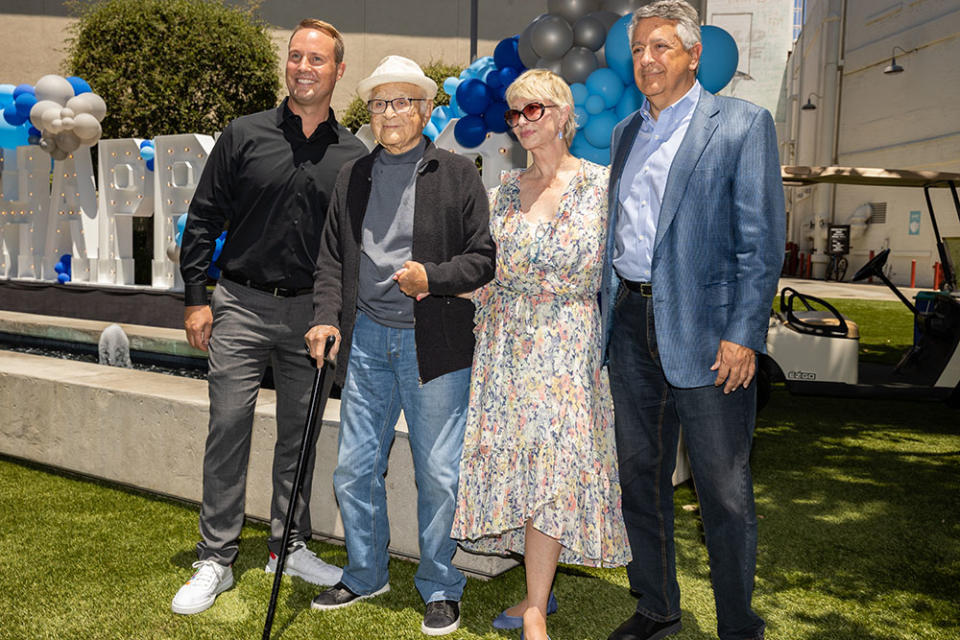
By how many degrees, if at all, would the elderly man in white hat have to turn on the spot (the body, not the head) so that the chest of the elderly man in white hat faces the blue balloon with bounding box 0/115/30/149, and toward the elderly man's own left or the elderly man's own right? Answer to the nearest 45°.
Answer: approximately 90° to the elderly man's own right

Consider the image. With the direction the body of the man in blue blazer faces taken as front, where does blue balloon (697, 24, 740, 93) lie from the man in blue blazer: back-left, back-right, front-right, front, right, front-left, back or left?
back-right

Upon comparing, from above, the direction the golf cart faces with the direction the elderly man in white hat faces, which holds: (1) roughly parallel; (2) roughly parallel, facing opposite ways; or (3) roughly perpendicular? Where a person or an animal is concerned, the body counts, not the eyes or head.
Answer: roughly perpendicular

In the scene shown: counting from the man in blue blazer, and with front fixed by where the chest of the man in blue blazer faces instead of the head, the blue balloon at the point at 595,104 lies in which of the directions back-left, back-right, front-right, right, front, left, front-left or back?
back-right
